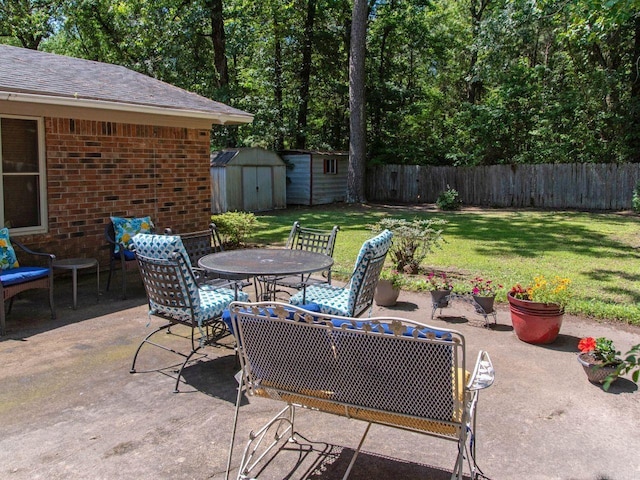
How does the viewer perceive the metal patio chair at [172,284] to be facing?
facing away from the viewer and to the right of the viewer

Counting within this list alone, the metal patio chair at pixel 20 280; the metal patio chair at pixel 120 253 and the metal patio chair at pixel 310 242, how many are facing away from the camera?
0

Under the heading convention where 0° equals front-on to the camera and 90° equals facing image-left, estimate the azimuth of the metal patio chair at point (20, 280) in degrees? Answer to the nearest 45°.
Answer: approximately 315°

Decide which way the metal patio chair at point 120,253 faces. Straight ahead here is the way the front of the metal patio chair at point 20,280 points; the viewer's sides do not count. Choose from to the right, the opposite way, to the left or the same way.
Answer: the same way

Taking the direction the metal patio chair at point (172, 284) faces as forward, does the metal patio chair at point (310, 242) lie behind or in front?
in front

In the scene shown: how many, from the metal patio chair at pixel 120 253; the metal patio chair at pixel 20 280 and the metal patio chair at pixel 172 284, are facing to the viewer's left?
0

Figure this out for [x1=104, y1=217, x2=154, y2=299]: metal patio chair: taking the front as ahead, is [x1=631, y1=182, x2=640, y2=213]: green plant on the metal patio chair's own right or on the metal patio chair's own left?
on the metal patio chair's own left

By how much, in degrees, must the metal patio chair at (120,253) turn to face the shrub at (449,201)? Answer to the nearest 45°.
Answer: approximately 90° to its left

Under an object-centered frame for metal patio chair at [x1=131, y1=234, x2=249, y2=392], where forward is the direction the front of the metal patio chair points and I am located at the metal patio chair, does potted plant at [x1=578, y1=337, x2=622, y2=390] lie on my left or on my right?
on my right

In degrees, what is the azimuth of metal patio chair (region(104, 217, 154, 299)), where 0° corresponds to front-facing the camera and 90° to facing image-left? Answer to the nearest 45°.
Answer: approximately 315°

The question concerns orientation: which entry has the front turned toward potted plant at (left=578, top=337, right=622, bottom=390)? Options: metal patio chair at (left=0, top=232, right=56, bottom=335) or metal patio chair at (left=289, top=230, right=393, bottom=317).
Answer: metal patio chair at (left=0, top=232, right=56, bottom=335)

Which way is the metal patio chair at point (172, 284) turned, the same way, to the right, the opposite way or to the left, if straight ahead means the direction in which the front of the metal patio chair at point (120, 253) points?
to the left
